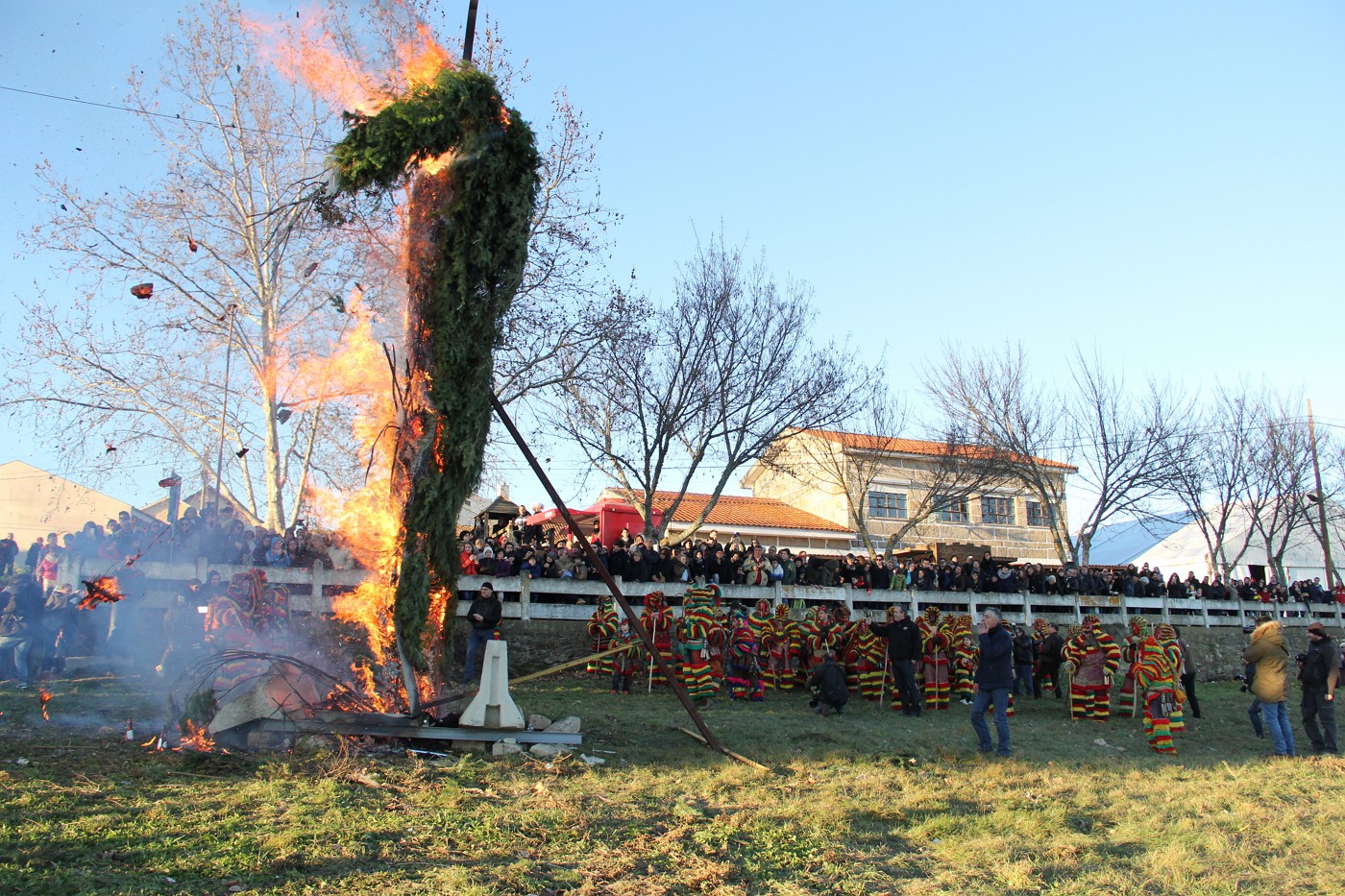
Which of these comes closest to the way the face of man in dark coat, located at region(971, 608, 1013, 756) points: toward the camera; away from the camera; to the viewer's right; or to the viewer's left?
to the viewer's left

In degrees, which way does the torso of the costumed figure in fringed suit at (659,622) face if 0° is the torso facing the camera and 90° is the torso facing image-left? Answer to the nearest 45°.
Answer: approximately 45°

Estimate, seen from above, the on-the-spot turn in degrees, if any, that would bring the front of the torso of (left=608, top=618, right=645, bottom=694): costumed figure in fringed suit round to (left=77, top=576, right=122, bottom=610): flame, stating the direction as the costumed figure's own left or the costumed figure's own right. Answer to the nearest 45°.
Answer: approximately 90° to the costumed figure's own right

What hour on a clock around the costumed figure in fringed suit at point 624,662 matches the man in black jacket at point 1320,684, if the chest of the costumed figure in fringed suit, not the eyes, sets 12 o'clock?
The man in black jacket is roughly at 10 o'clock from the costumed figure in fringed suit.

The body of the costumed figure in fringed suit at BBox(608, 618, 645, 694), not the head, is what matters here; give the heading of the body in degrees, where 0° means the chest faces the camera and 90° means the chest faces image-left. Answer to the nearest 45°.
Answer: approximately 45°

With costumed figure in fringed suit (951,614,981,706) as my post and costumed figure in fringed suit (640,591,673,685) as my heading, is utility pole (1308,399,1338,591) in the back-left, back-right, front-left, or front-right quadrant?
back-right

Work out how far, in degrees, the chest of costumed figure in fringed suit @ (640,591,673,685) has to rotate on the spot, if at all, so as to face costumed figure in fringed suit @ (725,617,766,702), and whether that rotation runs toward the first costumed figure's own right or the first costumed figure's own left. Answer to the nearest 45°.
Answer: approximately 45° to the first costumed figure's own left

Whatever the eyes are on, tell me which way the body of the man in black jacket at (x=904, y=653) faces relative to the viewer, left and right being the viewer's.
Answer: facing the viewer and to the left of the viewer

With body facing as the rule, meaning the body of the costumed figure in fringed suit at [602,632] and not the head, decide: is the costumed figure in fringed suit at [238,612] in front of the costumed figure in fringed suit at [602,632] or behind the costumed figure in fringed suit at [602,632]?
in front

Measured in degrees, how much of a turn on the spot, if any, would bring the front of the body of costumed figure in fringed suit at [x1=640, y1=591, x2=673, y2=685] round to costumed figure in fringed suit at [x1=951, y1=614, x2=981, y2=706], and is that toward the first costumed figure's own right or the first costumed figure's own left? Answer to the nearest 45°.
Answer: approximately 135° to the first costumed figure's own left

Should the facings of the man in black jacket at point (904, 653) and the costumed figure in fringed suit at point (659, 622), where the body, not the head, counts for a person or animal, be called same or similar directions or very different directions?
same or similar directions
